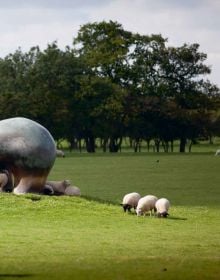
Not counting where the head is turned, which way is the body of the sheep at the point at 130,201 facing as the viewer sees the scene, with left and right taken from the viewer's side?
facing the viewer and to the left of the viewer

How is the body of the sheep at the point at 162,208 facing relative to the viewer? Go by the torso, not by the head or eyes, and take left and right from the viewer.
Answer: facing the viewer

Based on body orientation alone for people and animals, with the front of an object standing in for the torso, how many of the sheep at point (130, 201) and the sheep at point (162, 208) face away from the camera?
0

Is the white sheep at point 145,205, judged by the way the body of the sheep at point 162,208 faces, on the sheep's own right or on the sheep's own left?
on the sheep's own right
